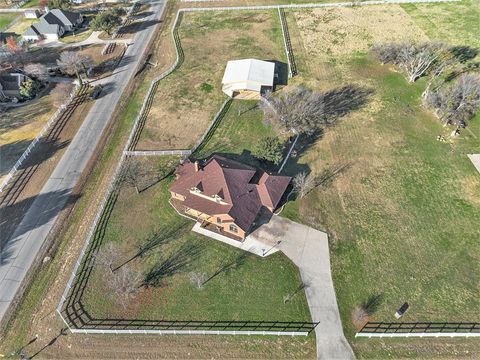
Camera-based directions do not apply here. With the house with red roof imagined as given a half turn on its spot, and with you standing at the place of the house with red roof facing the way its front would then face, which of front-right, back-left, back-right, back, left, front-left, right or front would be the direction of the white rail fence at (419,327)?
right

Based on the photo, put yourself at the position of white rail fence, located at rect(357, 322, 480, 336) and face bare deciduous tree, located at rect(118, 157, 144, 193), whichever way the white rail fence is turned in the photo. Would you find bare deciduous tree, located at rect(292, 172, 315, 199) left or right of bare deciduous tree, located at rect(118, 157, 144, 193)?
right

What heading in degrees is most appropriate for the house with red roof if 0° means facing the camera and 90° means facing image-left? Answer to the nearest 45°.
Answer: approximately 45°

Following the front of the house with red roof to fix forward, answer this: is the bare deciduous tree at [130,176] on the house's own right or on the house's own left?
on the house's own right

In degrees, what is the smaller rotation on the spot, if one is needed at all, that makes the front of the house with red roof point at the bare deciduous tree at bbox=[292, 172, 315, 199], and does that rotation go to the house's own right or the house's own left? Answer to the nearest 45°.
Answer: approximately 135° to the house's own left

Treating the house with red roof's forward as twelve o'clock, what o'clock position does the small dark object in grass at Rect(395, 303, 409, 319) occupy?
The small dark object in grass is roughly at 9 o'clock from the house with red roof.
